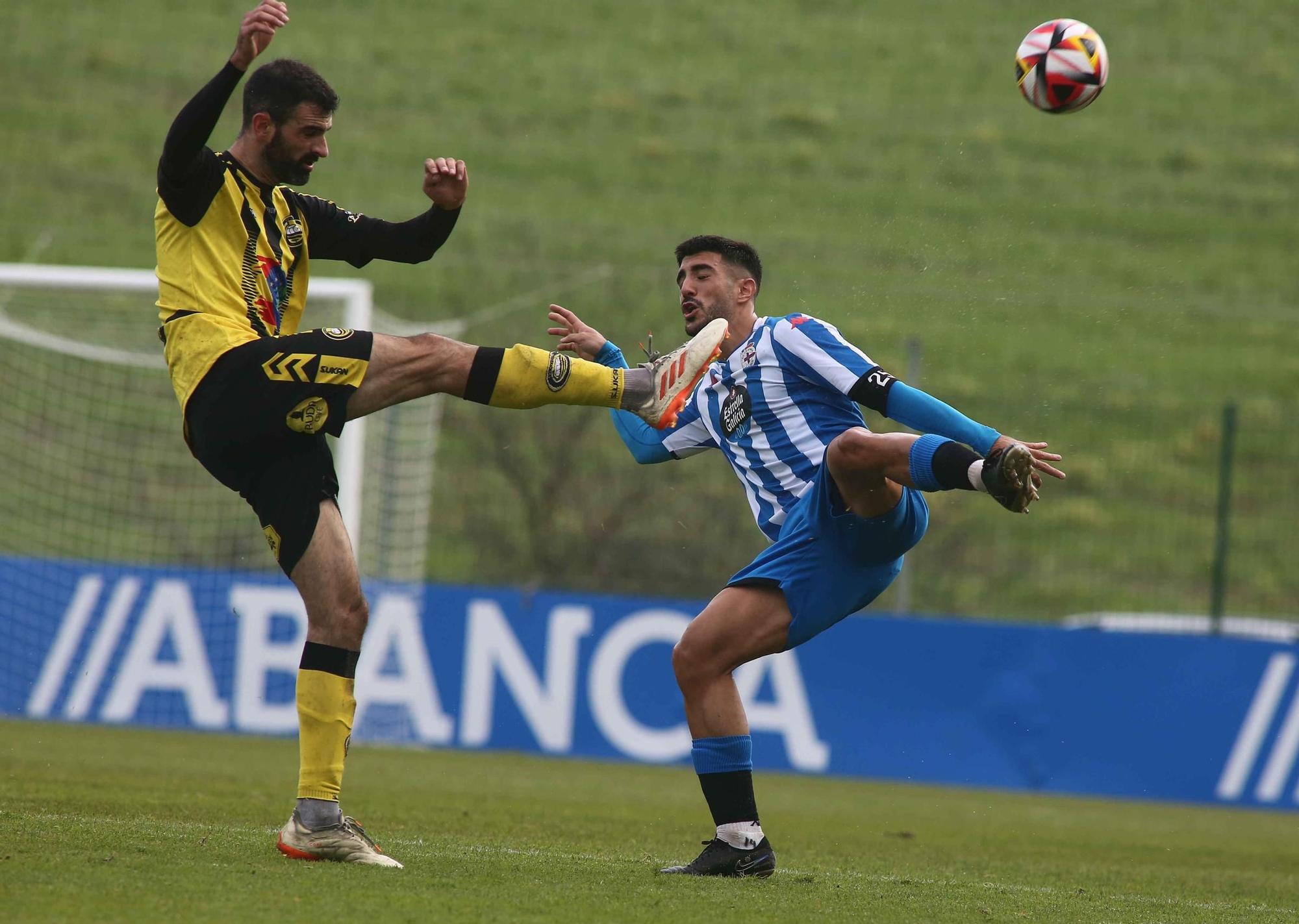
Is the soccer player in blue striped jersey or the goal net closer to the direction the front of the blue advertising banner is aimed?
the soccer player in blue striped jersey

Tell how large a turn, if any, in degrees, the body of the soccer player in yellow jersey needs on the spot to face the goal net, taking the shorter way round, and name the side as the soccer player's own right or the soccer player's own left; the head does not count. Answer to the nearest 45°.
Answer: approximately 135° to the soccer player's own left

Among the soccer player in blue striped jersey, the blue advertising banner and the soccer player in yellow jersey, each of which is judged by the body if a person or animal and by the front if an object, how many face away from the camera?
0

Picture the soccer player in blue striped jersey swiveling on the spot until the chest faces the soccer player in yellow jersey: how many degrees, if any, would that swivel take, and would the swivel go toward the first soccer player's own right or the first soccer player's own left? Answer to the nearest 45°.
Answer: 0° — they already face them

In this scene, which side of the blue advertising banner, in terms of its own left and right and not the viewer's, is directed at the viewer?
front

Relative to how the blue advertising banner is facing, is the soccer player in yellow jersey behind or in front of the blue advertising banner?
in front

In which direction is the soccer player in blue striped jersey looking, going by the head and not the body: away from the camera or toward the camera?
toward the camera

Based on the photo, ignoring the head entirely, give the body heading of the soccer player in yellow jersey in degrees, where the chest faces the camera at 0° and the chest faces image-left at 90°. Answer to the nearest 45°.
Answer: approximately 315°

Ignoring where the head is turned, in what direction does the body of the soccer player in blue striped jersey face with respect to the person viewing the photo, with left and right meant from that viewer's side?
facing the viewer and to the left of the viewer

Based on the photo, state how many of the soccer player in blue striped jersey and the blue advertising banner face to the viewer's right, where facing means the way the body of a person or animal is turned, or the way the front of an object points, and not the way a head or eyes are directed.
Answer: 0

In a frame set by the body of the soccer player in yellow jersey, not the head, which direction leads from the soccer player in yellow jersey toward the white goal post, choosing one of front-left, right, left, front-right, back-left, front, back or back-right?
back-left

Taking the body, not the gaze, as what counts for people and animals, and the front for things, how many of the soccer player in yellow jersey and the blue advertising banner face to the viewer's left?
0

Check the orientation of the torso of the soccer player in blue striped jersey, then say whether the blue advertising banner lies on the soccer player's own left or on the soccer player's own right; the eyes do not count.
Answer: on the soccer player's own right
